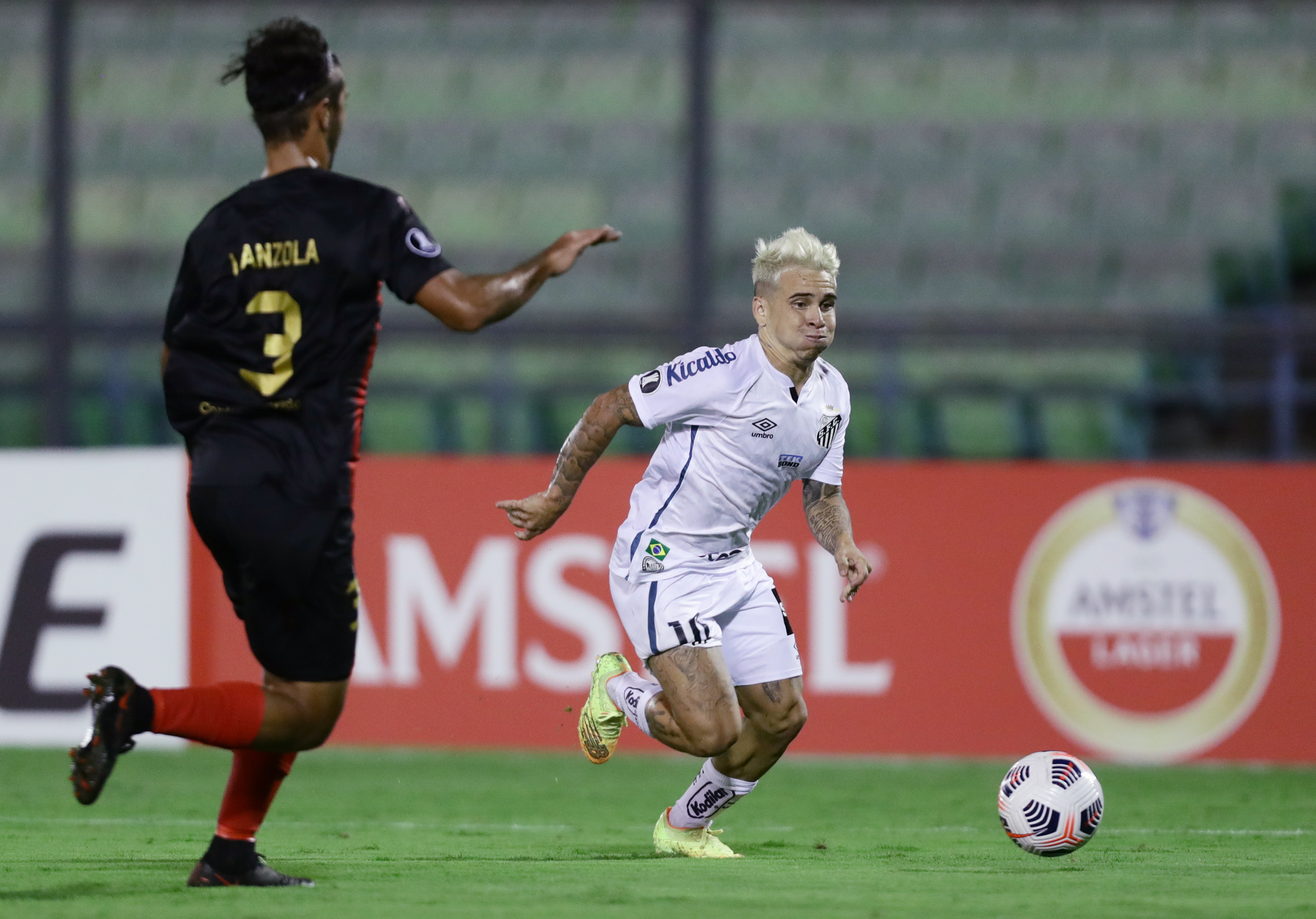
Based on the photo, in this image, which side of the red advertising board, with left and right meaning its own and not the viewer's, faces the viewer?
front

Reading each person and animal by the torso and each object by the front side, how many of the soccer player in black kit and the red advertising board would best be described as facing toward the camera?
1

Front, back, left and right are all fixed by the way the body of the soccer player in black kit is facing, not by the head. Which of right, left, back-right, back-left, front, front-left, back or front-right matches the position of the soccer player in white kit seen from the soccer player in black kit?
front

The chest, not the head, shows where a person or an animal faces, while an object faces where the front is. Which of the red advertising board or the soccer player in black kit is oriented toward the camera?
the red advertising board

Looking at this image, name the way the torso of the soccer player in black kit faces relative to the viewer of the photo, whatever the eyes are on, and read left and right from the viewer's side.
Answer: facing away from the viewer and to the right of the viewer

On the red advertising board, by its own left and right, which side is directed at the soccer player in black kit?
front

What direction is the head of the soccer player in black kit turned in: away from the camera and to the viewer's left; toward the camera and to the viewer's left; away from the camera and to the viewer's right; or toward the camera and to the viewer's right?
away from the camera and to the viewer's right

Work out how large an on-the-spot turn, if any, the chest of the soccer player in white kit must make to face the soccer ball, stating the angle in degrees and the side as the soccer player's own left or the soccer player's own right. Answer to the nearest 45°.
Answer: approximately 45° to the soccer player's own left

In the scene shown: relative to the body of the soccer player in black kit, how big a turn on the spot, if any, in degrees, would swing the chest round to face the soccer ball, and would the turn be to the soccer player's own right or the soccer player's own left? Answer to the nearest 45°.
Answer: approximately 45° to the soccer player's own right

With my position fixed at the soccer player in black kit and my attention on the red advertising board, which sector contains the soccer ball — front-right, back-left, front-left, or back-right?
front-right

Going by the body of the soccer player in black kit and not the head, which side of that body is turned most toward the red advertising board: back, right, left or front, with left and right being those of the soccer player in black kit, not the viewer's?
front

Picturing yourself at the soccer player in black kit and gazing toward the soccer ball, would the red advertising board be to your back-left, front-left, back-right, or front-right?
front-left

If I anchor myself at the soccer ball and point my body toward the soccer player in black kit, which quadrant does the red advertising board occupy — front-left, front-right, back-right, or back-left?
back-right

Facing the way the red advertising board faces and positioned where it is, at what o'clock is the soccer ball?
The soccer ball is roughly at 12 o'clock from the red advertising board.

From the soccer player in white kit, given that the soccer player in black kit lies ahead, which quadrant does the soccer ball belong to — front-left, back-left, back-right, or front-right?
back-left
